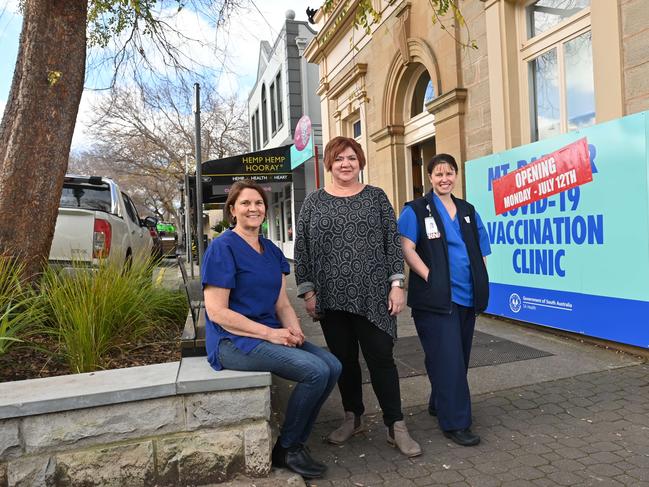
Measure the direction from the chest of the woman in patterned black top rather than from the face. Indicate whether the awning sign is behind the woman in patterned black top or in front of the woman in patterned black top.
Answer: behind

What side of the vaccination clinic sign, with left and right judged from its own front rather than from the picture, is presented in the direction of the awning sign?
right

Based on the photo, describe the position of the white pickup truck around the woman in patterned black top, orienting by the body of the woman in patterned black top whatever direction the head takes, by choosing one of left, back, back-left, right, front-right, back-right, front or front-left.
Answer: back-right

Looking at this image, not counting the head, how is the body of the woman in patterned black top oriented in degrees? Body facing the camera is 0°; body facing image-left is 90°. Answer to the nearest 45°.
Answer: approximately 0°

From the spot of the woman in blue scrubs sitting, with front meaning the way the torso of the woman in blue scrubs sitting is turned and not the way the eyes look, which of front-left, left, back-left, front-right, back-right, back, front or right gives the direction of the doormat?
left

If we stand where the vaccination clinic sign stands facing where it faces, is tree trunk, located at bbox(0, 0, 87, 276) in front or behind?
in front
